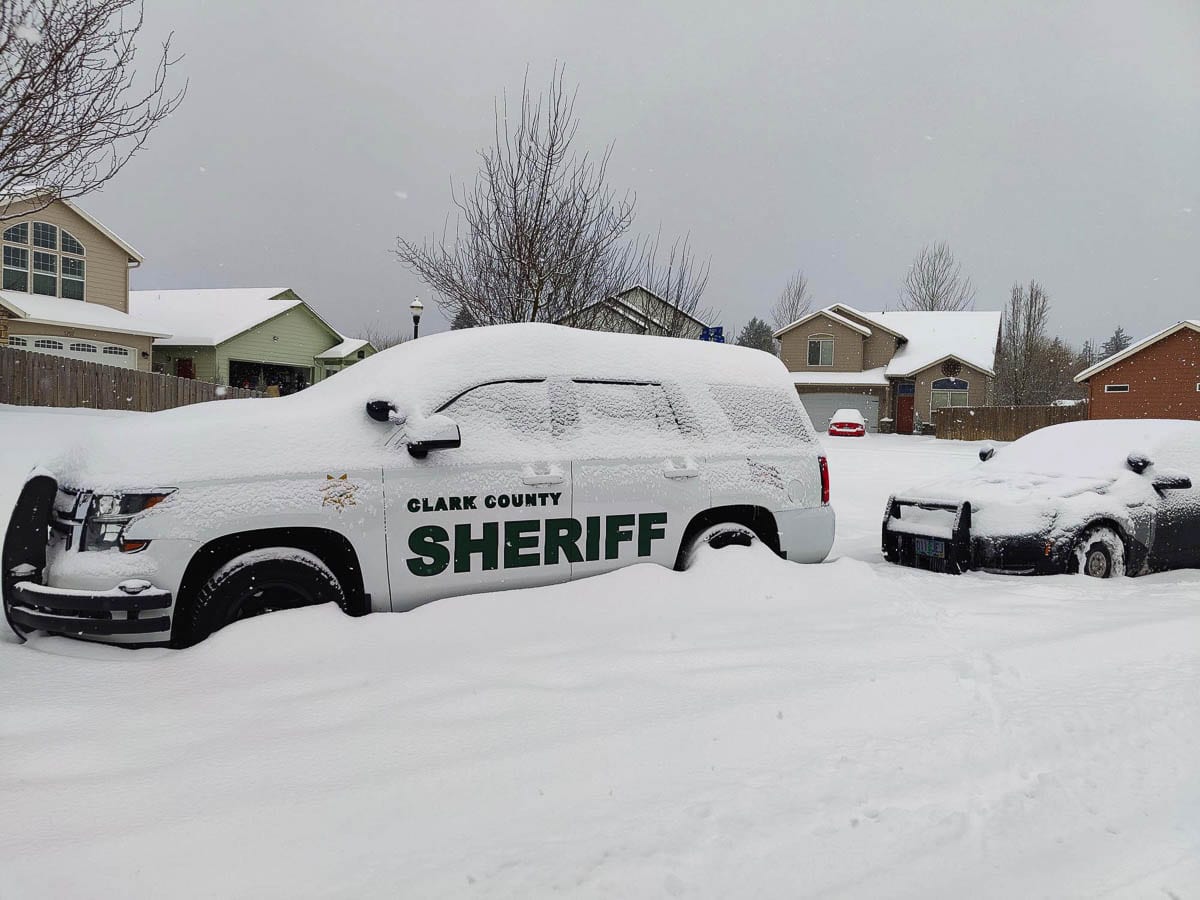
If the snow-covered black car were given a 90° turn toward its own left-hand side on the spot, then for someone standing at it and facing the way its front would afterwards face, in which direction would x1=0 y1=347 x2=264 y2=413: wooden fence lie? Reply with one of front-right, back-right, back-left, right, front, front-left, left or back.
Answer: back-right

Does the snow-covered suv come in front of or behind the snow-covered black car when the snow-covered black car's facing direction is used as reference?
in front

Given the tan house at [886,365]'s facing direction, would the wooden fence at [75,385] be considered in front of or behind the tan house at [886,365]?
in front

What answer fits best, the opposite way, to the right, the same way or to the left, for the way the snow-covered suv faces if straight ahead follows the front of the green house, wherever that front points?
to the right

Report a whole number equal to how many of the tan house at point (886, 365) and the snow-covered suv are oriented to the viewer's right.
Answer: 0

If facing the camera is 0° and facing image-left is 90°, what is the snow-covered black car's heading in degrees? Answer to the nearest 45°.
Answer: approximately 45°

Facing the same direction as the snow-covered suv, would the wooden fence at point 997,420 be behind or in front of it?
behind

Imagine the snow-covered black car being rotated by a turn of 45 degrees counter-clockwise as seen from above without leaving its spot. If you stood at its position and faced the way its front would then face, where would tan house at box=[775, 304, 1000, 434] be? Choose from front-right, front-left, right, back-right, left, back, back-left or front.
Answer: back

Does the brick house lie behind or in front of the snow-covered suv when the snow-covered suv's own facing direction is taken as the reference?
behind

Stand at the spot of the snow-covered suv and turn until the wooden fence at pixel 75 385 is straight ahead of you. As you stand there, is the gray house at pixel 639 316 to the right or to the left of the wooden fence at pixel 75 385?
right

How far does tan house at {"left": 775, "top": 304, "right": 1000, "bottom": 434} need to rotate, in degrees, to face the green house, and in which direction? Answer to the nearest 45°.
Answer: approximately 45° to its right

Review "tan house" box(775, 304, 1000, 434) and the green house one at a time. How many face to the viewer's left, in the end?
0

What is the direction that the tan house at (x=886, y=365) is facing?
toward the camera
